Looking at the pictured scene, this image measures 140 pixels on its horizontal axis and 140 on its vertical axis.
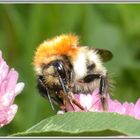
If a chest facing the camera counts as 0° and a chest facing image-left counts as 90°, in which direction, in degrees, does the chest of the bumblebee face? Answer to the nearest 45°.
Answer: approximately 45°
